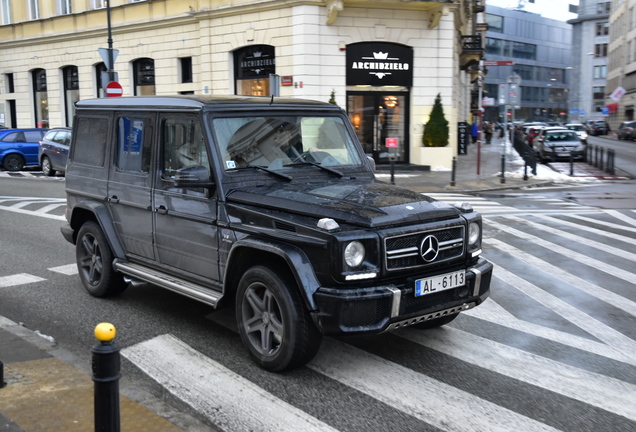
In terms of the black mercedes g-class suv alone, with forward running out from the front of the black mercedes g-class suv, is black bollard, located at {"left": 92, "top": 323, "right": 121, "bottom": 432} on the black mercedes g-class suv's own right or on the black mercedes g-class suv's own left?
on the black mercedes g-class suv's own right

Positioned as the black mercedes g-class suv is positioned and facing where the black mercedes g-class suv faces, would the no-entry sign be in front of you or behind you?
behind

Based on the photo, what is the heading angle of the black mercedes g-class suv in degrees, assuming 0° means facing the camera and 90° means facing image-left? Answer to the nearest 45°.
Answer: approximately 315°

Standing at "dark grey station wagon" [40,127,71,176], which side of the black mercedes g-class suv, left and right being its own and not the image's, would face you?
back

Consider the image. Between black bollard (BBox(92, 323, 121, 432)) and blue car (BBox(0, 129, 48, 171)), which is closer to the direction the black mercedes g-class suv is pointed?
the black bollard

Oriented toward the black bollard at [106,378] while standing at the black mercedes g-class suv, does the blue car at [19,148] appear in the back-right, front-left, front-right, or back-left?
back-right

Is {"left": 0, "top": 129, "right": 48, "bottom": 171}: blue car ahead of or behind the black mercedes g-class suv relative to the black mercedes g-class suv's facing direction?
behind

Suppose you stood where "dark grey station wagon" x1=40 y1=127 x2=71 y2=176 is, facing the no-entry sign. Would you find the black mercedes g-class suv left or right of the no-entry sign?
right
